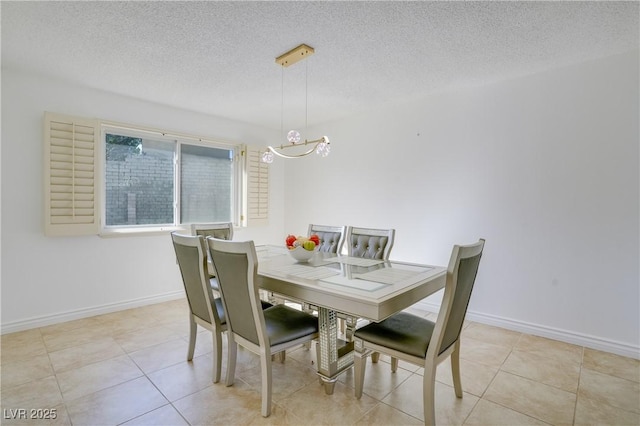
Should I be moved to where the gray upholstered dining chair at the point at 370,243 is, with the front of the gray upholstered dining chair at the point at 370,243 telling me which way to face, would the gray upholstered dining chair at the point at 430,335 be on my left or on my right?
on my left

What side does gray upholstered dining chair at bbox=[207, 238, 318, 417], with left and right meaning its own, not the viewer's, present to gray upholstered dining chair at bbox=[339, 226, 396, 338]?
front

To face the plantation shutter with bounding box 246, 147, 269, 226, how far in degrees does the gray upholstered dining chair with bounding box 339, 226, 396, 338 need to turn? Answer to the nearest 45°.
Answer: approximately 90° to its right

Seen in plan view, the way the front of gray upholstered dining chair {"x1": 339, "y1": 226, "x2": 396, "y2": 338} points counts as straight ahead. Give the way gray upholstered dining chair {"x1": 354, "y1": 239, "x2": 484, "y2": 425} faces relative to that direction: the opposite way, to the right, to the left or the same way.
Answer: to the right

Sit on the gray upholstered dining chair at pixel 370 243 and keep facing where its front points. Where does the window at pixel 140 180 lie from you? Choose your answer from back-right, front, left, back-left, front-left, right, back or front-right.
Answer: front-right

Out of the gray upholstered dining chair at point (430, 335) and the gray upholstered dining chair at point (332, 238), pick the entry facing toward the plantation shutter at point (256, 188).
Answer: the gray upholstered dining chair at point (430, 335)

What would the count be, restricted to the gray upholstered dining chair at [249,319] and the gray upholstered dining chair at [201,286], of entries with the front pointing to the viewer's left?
0

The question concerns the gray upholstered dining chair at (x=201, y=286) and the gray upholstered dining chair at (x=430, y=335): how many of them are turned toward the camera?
0

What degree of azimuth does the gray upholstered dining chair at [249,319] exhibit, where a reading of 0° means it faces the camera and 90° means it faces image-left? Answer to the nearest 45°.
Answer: approximately 225°

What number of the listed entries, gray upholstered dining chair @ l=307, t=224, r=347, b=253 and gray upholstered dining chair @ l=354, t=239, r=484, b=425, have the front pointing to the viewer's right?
0

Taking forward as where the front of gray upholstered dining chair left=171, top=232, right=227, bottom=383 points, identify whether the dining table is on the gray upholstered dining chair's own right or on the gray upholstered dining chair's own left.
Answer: on the gray upholstered dining chair's own right

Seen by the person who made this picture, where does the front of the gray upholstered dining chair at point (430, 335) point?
facing away from the viewer and to the left of the viewer

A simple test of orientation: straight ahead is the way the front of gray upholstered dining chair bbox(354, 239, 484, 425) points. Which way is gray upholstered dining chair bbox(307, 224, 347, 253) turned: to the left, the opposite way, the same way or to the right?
to the left

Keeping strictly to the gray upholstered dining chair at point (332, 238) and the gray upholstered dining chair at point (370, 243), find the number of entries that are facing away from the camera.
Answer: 0
